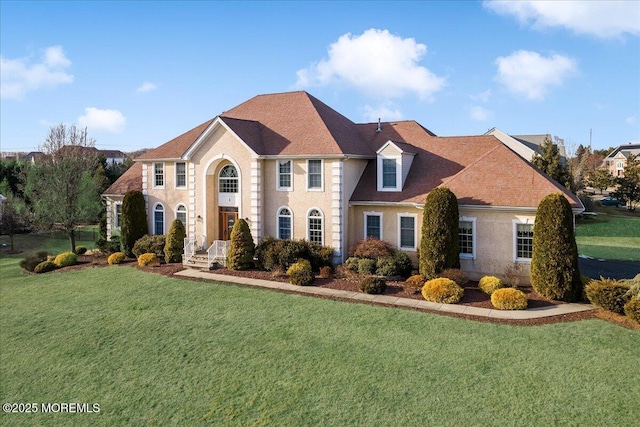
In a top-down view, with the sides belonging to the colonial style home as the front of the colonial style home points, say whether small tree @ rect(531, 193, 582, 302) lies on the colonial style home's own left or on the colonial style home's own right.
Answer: on the colonial style home's own left

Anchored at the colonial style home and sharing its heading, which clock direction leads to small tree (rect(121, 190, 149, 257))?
The small tree is roughly at 2 o'clock from the colonial style home.

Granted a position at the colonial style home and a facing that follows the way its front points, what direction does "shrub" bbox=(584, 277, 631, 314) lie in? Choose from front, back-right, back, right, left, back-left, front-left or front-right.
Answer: left

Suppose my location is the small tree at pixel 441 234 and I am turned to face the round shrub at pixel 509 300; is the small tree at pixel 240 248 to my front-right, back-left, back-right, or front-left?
back-right

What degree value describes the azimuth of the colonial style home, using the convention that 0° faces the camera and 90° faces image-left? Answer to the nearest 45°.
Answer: approximately 45°

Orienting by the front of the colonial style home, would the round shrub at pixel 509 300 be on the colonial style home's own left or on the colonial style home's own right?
on the colonial style home's own left

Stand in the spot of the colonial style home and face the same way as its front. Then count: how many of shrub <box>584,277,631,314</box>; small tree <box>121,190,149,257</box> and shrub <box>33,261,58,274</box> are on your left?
1

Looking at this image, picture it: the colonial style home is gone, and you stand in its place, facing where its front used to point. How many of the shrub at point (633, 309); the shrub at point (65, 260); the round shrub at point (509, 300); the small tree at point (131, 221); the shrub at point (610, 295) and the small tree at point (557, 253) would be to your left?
4

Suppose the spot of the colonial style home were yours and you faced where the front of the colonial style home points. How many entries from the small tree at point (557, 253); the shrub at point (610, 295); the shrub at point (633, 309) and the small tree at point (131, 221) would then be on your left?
3

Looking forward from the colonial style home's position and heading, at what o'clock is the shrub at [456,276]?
The shrub is roughly at 9 o'clock from the colonial style home.

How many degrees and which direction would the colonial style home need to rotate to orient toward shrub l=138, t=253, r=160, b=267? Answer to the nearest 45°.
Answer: approximately 45° to its right
